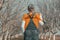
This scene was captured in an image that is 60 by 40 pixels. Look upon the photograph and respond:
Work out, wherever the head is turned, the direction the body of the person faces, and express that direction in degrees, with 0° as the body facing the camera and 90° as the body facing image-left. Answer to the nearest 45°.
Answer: approximately 180°
